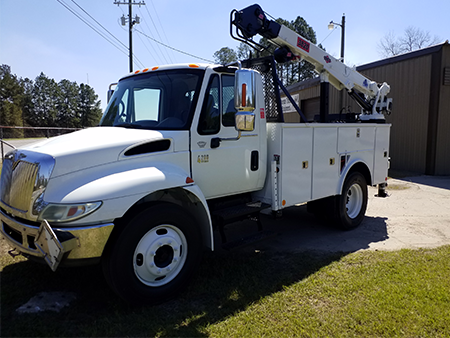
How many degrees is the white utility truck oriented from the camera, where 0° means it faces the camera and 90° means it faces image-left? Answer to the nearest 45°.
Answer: approximately 45°

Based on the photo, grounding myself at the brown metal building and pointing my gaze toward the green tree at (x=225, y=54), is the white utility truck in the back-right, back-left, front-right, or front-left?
back-left

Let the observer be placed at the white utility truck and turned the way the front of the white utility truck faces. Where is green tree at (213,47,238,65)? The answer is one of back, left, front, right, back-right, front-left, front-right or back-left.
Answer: back-right

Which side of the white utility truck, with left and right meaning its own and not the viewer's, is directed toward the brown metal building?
back
